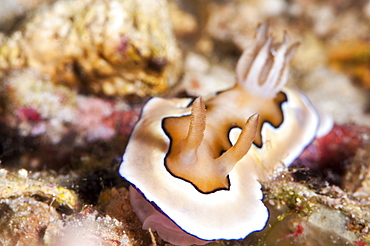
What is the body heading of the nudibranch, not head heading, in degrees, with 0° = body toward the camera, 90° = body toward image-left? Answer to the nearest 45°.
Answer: approximately 45°

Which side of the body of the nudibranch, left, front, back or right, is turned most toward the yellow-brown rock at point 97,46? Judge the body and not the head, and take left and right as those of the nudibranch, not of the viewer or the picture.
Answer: right
